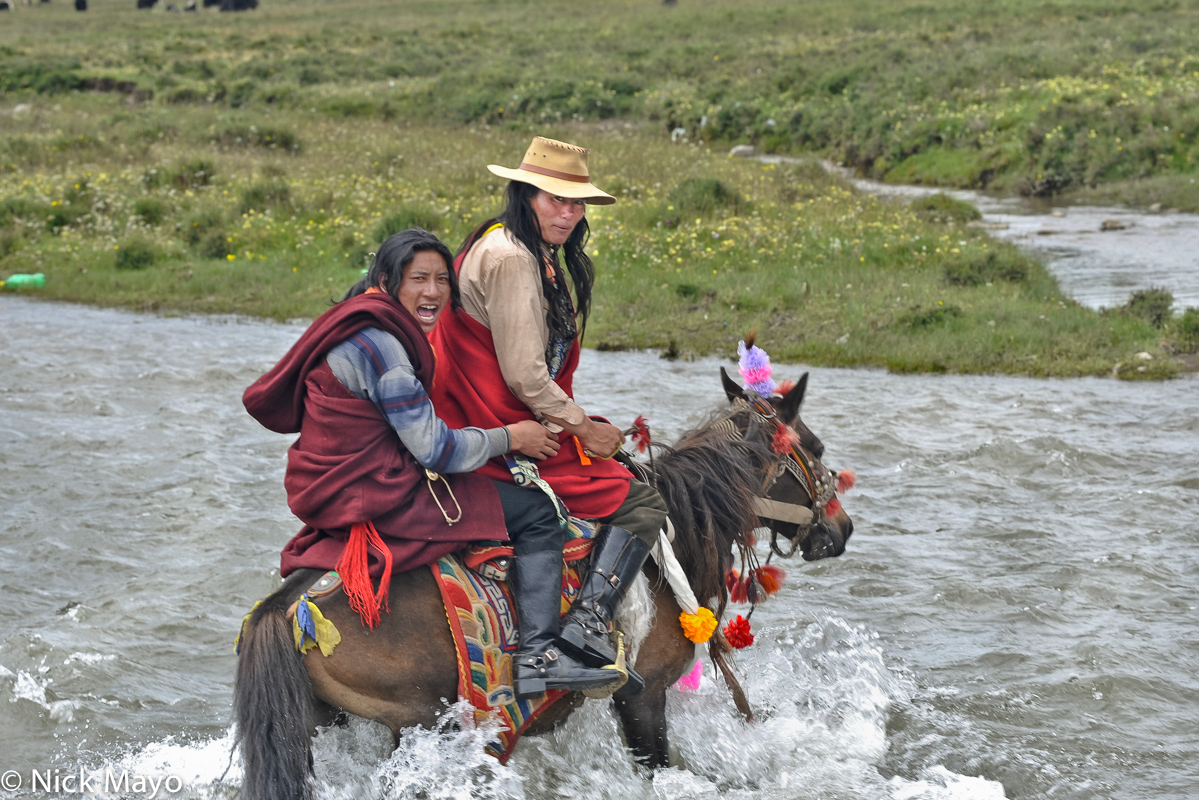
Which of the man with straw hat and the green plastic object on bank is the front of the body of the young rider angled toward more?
the man with straw hat

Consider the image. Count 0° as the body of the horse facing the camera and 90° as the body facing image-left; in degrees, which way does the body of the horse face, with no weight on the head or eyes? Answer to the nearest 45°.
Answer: approximately 270°

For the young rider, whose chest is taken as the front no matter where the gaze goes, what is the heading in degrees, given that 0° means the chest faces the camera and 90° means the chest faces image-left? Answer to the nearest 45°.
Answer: approximately 270°

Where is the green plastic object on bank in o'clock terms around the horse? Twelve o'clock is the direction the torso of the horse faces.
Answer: The green plastic object on bank is roughly at 8 o'clock from the horse.
